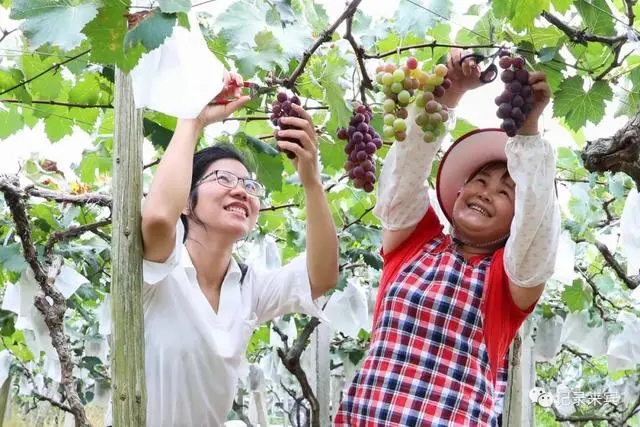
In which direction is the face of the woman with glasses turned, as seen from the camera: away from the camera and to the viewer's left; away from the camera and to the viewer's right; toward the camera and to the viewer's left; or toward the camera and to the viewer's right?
toward the camera and to the viewer's right

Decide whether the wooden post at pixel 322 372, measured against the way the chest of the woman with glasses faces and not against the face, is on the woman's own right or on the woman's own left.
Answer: on the woman's own left

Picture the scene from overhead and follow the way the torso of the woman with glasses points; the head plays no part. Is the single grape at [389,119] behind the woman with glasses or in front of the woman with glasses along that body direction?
in front

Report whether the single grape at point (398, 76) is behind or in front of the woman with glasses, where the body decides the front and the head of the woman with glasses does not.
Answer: in front
